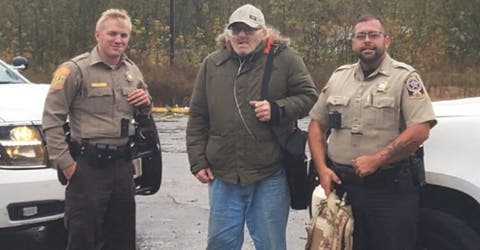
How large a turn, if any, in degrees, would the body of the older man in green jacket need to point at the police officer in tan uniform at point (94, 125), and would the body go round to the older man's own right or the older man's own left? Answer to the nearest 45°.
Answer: approximately 90° to the older man's own right

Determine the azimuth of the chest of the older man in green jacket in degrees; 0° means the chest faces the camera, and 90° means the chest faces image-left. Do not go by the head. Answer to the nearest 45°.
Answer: approximately 0°

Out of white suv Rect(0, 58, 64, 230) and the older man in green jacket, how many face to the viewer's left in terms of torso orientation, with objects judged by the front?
0

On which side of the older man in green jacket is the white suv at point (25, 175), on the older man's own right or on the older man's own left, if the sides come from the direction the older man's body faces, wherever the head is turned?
on the older man's own right

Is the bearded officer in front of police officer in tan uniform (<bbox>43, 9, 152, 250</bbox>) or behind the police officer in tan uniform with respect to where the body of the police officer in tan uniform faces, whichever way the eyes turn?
in front
